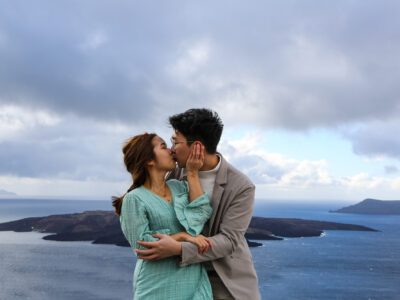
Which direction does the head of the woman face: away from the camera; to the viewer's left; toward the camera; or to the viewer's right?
to the viewer's right

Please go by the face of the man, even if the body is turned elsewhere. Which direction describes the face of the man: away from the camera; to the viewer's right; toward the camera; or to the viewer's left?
to the viewer's left

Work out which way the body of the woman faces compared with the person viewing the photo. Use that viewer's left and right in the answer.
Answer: facing the viewer and to the right of the viewer
